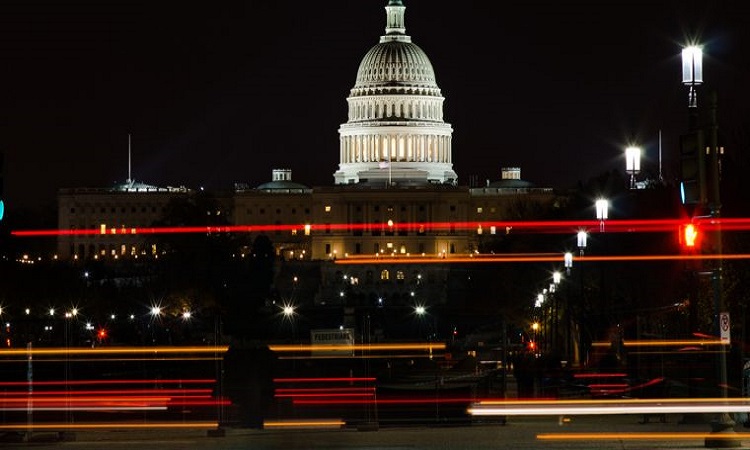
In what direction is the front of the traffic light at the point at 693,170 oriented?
to the viewer's left
